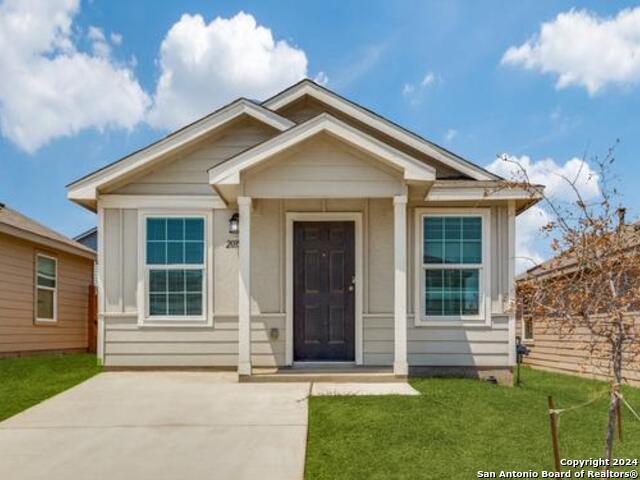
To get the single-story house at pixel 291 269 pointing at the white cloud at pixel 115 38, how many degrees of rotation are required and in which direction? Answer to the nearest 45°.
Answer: approximately 135° to its right

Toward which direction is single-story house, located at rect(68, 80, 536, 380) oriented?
toward the camera

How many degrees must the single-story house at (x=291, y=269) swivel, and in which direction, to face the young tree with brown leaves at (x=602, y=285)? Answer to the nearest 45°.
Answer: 0° — it already faces it

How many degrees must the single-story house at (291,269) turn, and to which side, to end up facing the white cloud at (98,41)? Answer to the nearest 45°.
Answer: approximately 135° to its right

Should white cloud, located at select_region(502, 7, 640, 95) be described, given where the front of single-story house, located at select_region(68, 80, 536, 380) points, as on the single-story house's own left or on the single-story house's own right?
on the single-story house's own left
